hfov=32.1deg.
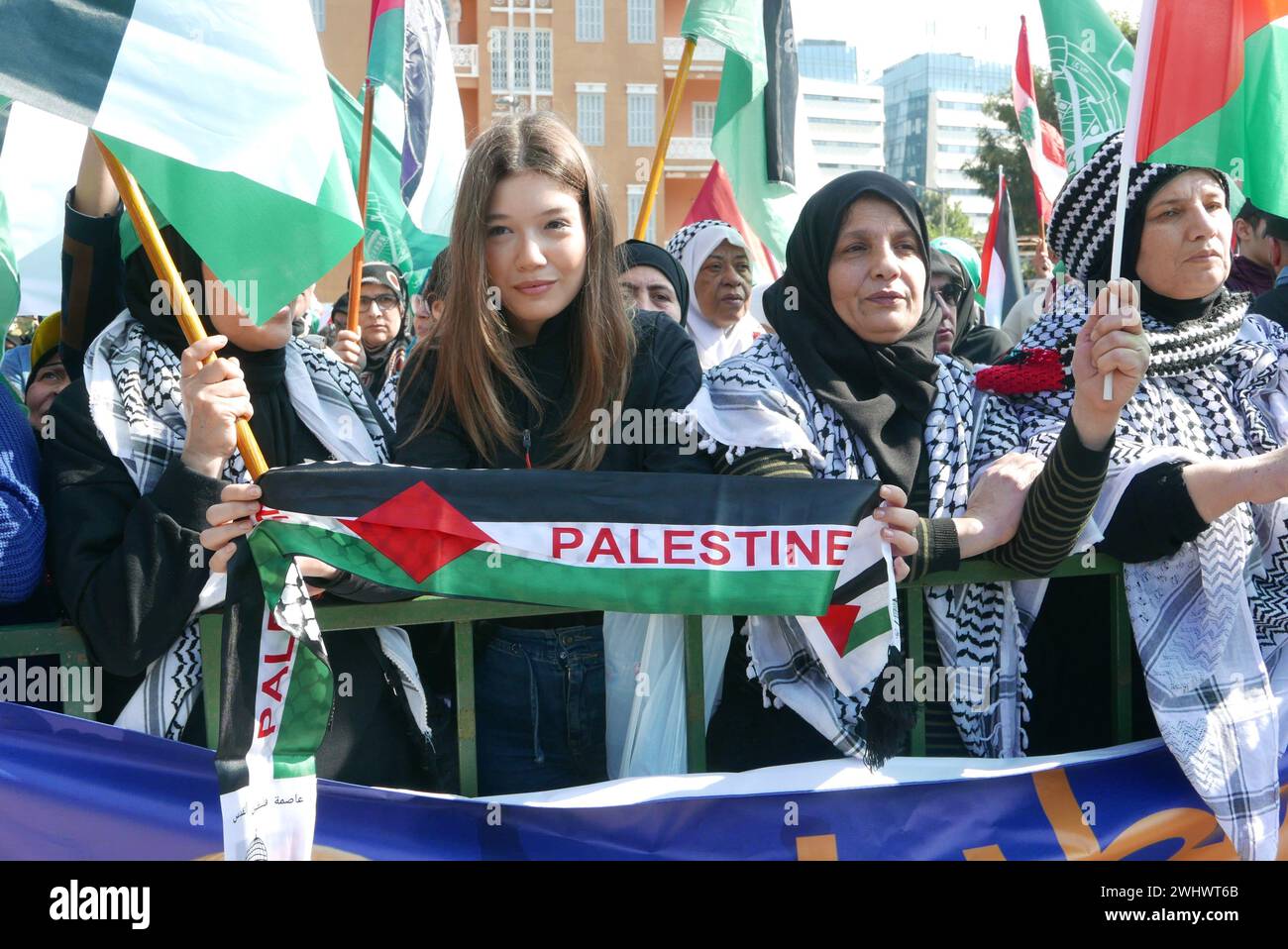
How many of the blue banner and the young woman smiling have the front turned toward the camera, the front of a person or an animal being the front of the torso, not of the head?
2

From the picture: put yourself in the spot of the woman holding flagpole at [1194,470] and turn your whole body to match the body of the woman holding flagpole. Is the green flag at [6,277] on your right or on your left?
on your right

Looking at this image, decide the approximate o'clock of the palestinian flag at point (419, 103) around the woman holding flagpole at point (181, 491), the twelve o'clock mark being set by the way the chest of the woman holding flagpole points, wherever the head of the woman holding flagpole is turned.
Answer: The palestinian flag is roughly at 8 o'clock from the woman holding flagpole.

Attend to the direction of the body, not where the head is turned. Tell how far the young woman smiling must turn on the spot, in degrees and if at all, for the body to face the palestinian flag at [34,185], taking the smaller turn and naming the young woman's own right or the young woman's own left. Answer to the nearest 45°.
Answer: approximately 135° to the young woman's own right

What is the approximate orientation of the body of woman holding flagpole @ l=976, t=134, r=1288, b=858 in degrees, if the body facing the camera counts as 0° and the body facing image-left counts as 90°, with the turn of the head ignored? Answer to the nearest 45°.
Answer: approximately 315°

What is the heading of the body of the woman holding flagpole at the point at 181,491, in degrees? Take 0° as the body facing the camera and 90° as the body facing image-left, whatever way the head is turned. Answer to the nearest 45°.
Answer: approximately 315°

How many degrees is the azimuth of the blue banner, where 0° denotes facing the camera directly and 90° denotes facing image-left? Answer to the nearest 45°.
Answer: approximately 0°

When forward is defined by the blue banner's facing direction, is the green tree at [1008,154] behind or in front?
behind
